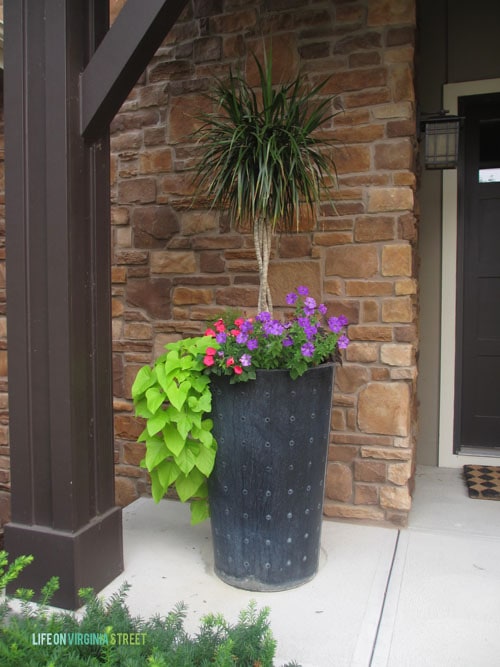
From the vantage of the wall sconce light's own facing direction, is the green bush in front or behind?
in front

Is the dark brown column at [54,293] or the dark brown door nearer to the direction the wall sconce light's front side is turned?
the dark brown column

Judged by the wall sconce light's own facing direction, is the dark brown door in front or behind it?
behind

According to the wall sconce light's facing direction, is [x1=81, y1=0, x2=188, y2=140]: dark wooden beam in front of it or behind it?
in front

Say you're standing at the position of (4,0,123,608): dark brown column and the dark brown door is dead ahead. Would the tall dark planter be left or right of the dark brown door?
right

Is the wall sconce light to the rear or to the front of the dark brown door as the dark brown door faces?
to the front

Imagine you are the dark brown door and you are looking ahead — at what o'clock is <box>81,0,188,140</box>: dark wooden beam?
The dark wooden beam is roughly at 1 o'clock from the dark brown door.

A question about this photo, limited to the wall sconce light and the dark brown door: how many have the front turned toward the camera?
2

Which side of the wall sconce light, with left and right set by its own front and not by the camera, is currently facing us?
front
